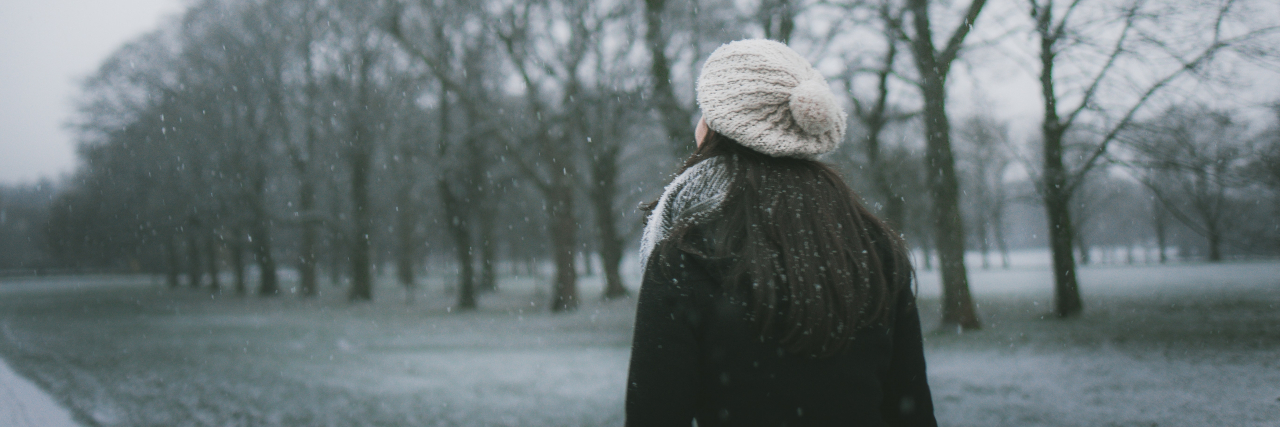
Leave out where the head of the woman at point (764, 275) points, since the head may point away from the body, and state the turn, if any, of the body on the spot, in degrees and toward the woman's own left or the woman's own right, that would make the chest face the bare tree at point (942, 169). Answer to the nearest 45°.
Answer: approximately 45° to the woman's own right

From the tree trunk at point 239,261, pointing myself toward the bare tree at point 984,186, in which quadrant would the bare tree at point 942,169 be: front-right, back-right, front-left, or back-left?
front-right

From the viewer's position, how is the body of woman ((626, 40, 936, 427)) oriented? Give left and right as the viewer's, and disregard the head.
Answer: facing away from the viewer and to the left of the viewer

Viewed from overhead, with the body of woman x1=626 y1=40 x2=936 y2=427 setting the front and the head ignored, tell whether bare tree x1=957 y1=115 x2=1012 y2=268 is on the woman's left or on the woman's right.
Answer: on the woman's right

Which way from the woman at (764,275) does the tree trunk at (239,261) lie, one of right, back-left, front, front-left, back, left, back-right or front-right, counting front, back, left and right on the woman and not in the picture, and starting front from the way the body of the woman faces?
front

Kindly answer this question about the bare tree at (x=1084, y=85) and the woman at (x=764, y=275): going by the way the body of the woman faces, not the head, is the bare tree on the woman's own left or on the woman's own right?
on the woman's own right

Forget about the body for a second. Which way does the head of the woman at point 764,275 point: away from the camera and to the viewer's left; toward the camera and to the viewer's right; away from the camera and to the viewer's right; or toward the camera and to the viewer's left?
away from the camera and to the viewer's left
